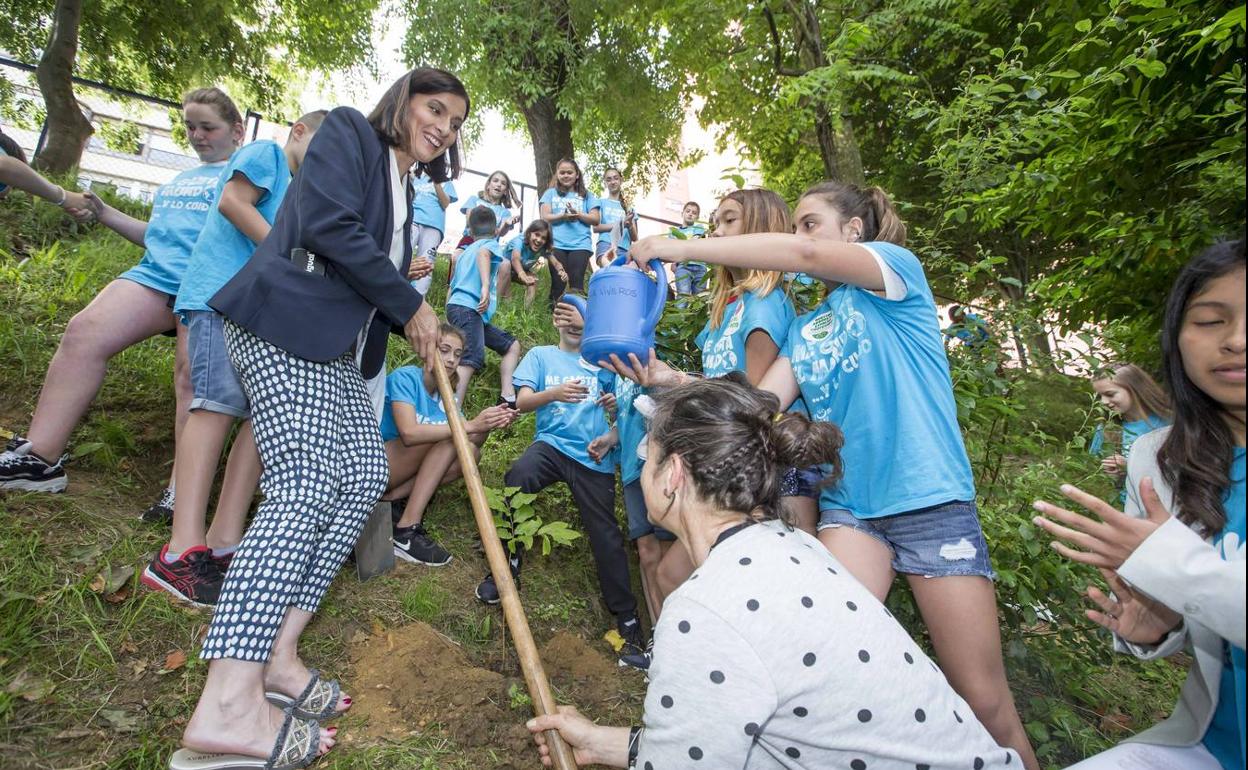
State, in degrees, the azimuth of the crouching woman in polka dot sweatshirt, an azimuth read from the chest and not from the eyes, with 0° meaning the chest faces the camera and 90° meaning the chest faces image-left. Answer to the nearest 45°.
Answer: approximately 135°

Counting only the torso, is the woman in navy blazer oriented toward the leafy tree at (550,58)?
no

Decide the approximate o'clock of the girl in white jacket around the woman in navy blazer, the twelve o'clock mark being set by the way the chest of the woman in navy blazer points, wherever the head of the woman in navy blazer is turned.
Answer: The girl in white jacket is roughly at 1 o'clock from the woman in navy blazer.

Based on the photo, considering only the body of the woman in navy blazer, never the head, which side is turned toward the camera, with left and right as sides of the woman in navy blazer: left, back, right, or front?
right

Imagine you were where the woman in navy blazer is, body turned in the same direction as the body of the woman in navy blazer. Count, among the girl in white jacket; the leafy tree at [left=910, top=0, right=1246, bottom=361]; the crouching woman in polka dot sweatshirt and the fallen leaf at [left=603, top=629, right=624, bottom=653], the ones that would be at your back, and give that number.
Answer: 0

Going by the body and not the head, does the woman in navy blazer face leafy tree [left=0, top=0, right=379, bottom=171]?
no

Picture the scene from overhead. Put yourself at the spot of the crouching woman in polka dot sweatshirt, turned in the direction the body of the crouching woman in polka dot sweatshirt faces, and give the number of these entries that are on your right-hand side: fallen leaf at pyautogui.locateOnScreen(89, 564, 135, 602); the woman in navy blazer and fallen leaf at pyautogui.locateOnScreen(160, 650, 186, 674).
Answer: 0

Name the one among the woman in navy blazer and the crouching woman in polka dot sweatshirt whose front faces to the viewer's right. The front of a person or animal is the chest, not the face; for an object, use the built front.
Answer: the woman in navy blazer

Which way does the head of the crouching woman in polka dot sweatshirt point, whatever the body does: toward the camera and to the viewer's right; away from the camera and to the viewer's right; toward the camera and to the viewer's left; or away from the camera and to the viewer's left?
away from the camera and to the viewer's left

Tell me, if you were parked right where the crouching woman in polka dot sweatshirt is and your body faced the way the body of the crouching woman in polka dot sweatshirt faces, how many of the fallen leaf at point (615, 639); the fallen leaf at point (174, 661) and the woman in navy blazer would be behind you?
0

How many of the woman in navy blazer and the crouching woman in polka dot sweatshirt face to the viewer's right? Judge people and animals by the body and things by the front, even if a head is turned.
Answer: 1

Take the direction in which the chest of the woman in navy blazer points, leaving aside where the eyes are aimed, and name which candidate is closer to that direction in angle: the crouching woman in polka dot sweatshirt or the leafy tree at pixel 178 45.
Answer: the crouching woman in polka dot sweatshirt

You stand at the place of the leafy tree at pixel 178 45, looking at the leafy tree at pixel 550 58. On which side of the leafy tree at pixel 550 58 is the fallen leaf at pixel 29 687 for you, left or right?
right

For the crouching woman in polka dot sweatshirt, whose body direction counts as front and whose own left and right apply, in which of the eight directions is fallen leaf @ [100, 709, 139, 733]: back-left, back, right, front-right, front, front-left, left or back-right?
front-left
